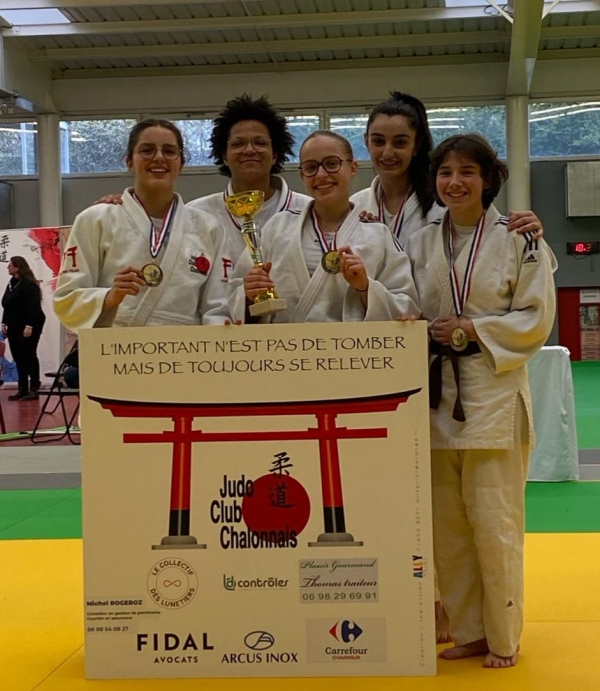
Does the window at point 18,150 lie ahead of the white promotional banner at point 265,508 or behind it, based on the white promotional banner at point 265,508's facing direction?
behind

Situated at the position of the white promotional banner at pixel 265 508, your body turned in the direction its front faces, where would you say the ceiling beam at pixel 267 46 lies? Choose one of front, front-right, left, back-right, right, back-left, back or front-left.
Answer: back

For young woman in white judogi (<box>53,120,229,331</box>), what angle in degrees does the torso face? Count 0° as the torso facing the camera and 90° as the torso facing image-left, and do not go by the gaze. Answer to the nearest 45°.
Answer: approximately 0°

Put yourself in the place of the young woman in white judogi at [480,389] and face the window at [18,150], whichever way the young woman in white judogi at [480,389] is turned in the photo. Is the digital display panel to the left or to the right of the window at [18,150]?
right

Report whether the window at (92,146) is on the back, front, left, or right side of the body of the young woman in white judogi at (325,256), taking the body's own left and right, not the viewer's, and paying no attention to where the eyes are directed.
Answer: back

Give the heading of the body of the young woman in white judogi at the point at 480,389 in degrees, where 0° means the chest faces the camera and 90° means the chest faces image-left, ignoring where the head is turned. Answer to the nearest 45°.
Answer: approximately 45°

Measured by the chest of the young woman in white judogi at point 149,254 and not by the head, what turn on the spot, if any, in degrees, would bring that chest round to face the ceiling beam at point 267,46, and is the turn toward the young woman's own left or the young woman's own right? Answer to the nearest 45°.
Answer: approximately 180°
